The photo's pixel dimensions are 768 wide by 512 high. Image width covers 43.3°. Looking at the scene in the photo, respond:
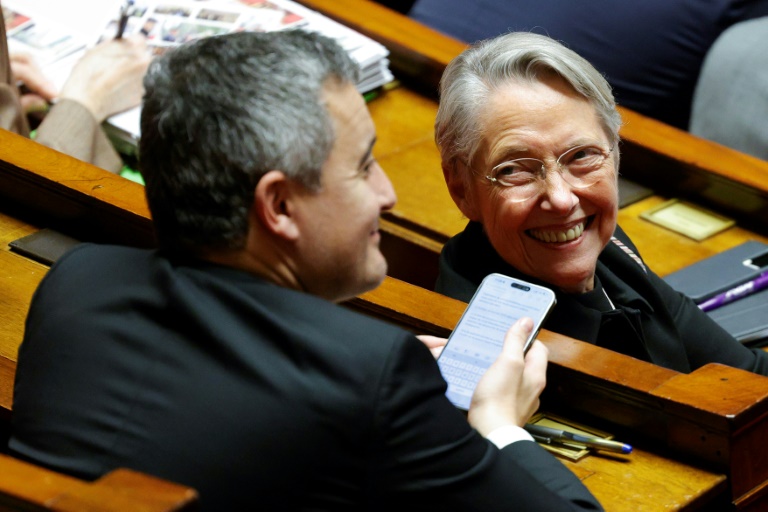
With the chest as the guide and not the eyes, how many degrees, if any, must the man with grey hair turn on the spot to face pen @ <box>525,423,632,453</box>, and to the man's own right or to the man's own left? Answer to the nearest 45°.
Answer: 0° — they already face it

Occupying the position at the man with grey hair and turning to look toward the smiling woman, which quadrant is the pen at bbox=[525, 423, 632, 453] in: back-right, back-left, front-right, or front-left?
front-right

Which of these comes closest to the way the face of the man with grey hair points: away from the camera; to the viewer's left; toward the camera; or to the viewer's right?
to the viewer's right

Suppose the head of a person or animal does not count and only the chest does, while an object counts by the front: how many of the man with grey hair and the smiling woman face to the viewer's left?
0

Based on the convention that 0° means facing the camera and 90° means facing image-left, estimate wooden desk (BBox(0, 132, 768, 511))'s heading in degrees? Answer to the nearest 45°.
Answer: approximately 45°

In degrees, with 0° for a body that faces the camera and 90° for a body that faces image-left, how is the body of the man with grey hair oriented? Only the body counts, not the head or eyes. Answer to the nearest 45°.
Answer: approximately 225°

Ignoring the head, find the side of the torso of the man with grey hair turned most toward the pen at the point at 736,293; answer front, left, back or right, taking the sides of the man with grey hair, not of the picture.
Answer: front

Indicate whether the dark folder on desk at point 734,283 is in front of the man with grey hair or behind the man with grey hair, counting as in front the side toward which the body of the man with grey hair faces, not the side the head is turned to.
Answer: in front

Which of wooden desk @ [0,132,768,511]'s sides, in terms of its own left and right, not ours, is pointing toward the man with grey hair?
front

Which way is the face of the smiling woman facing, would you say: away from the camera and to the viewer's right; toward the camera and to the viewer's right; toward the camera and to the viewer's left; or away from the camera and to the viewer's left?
toward the camera and to the viewer's left

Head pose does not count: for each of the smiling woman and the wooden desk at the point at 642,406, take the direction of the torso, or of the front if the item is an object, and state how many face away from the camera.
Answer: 0

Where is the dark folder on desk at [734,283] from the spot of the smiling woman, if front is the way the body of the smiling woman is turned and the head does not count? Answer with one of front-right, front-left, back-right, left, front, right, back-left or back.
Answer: left

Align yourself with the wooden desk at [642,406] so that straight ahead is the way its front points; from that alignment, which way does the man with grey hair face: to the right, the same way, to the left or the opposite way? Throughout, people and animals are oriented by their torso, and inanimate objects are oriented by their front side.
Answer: the opposite way
